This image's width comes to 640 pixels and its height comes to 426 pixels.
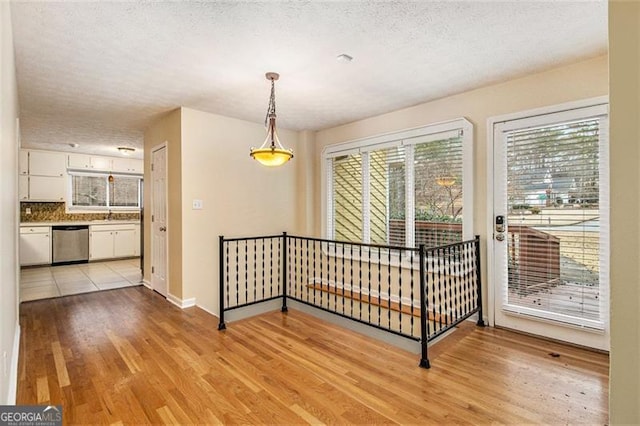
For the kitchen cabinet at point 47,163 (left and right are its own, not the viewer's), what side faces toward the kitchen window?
left

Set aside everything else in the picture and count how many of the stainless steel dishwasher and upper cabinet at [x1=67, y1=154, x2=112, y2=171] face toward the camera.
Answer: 2

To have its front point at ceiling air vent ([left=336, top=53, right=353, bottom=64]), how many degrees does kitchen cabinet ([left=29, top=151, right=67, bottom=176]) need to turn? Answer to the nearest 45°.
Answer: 0° — it already faces it

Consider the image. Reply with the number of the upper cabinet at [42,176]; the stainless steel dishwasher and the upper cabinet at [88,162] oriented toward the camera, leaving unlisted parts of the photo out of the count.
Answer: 3

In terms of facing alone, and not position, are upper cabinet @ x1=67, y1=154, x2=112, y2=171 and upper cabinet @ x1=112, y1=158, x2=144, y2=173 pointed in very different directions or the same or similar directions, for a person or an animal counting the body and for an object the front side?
same or similar directions

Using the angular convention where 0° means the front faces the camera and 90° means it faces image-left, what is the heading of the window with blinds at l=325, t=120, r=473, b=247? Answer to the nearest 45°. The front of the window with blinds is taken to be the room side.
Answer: approximately 45°

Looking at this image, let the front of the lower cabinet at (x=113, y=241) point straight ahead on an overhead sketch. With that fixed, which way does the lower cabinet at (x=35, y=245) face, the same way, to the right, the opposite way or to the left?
the same way

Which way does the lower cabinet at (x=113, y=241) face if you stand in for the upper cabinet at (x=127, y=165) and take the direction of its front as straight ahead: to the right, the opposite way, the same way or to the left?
the same way

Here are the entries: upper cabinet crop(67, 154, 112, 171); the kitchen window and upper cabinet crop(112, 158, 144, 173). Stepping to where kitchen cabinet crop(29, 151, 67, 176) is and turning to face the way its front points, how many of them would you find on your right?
0

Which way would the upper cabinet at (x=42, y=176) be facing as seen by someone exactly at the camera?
facing the viewer

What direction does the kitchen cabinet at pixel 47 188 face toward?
toward the camera

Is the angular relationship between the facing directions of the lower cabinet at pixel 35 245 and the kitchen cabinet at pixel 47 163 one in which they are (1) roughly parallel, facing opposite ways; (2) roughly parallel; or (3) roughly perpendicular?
roughly parallel

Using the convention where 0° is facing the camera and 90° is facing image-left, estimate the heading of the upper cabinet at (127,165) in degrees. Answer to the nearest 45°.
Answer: approximately 0°

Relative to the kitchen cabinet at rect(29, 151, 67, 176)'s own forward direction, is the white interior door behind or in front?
in front

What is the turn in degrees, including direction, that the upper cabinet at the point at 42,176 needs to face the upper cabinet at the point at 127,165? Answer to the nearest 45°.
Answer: approximately 90° to its left
